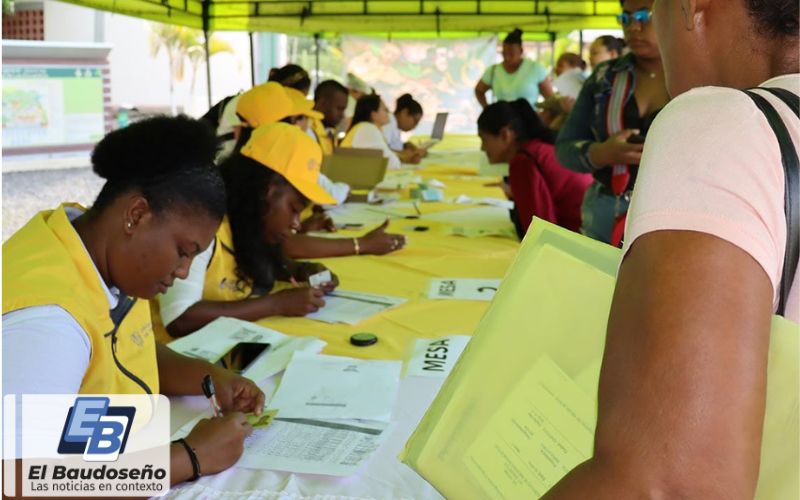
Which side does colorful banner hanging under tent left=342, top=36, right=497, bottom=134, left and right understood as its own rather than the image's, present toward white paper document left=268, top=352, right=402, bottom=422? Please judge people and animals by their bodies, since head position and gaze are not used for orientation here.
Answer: front

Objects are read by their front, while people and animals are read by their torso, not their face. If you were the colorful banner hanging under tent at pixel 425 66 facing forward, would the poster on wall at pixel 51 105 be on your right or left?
on your right

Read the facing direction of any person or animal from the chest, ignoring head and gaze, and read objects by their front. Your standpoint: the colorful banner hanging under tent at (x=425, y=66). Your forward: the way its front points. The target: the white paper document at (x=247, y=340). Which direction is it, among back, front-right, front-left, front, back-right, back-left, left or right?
front

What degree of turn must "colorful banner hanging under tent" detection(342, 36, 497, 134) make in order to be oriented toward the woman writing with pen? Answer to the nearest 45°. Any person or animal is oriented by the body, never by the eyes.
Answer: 0° — it already faces them

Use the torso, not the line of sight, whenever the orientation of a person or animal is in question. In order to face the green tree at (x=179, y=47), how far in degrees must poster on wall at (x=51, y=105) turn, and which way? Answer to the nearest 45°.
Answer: approximately 180°

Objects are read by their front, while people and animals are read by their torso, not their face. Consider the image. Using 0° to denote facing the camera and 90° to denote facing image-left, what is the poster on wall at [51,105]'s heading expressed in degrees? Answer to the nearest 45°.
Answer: approximately 0°

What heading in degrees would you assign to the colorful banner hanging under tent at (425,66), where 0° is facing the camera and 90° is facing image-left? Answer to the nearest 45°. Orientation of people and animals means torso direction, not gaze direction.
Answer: approximately 0°

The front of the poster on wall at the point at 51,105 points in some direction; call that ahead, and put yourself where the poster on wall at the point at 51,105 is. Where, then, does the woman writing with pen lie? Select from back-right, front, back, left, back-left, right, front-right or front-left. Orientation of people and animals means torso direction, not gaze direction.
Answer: front

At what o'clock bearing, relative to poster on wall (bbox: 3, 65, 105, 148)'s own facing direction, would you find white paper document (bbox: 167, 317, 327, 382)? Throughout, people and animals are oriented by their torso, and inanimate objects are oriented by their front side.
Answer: The white paper document is roughly at 12 o'clock from the poster on wall.

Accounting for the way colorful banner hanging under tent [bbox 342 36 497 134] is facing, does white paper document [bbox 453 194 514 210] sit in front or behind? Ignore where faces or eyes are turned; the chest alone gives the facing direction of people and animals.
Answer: in front

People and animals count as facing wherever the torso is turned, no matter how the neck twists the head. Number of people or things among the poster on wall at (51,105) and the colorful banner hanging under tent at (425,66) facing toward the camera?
2

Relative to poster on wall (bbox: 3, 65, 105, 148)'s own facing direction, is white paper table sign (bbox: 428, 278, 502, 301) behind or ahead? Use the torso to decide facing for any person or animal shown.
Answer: ahead
